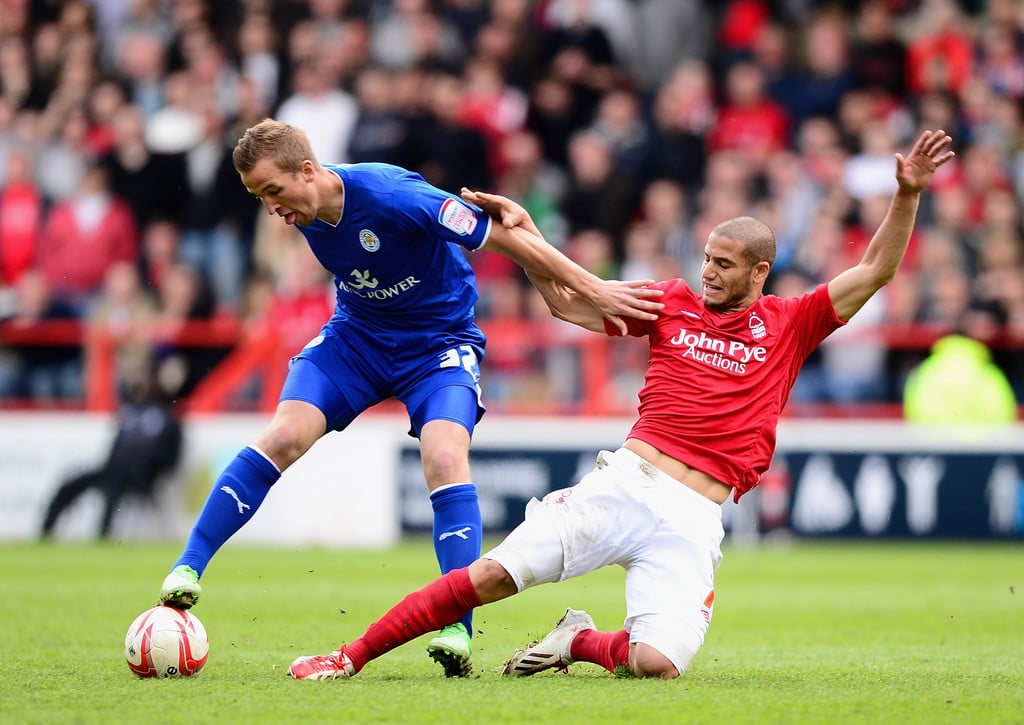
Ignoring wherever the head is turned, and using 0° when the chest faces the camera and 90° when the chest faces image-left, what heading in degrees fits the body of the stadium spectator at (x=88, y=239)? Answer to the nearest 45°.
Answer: approximately 0°

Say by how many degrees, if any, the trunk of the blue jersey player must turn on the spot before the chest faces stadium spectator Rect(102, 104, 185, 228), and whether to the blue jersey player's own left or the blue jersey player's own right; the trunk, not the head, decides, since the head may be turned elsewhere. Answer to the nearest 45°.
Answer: approximately 135° to the blue jersey player's own right

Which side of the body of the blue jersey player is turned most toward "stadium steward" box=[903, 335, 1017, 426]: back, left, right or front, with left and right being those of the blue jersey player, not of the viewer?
back

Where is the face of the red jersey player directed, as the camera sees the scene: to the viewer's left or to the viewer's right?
to the viewer's left

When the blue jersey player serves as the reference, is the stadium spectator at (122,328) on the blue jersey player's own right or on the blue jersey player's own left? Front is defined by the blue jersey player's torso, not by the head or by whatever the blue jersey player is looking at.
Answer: on the blue jersey player's own right

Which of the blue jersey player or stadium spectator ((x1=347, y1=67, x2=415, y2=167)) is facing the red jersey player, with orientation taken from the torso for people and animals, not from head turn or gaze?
the stadium spectator

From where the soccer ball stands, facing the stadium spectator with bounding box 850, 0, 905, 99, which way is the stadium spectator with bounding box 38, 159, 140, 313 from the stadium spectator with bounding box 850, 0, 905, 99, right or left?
left

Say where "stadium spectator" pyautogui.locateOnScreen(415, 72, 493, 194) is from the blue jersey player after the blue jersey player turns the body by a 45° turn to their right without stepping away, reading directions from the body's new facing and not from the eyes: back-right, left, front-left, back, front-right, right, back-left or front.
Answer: right

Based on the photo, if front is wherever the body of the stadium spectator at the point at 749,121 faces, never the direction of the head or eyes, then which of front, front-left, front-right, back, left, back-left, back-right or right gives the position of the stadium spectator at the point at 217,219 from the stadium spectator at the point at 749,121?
right

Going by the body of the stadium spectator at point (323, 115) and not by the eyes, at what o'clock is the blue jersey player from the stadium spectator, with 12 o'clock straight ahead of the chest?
The blue jersey player is roughly at 12 o'clock from the stadium spectator.

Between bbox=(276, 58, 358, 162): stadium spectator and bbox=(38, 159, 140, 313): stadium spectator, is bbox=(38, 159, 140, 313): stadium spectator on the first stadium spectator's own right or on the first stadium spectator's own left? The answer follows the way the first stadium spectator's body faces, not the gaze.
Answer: on the first stadium spectator's own right

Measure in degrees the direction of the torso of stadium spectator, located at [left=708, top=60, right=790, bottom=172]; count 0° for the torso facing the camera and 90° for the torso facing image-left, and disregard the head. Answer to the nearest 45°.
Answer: approximately 0°
